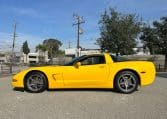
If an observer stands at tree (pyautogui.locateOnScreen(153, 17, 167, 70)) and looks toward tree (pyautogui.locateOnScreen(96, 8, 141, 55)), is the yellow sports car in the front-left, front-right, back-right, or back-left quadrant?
front-left

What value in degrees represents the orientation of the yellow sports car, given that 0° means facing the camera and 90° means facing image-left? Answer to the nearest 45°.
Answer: approximately 90°

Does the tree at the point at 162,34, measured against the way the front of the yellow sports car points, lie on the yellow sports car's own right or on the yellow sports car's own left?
on the yellow sports car's own right

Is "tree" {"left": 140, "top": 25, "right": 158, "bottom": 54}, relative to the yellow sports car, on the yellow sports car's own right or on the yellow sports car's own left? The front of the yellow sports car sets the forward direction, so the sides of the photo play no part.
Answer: on the yellow sports car's own right

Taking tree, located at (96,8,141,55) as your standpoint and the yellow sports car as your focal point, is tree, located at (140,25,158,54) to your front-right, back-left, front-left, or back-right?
back-left

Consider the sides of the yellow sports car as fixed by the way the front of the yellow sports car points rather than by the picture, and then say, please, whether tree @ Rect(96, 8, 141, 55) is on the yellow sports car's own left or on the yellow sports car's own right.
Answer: on the yellow sports car's own right
